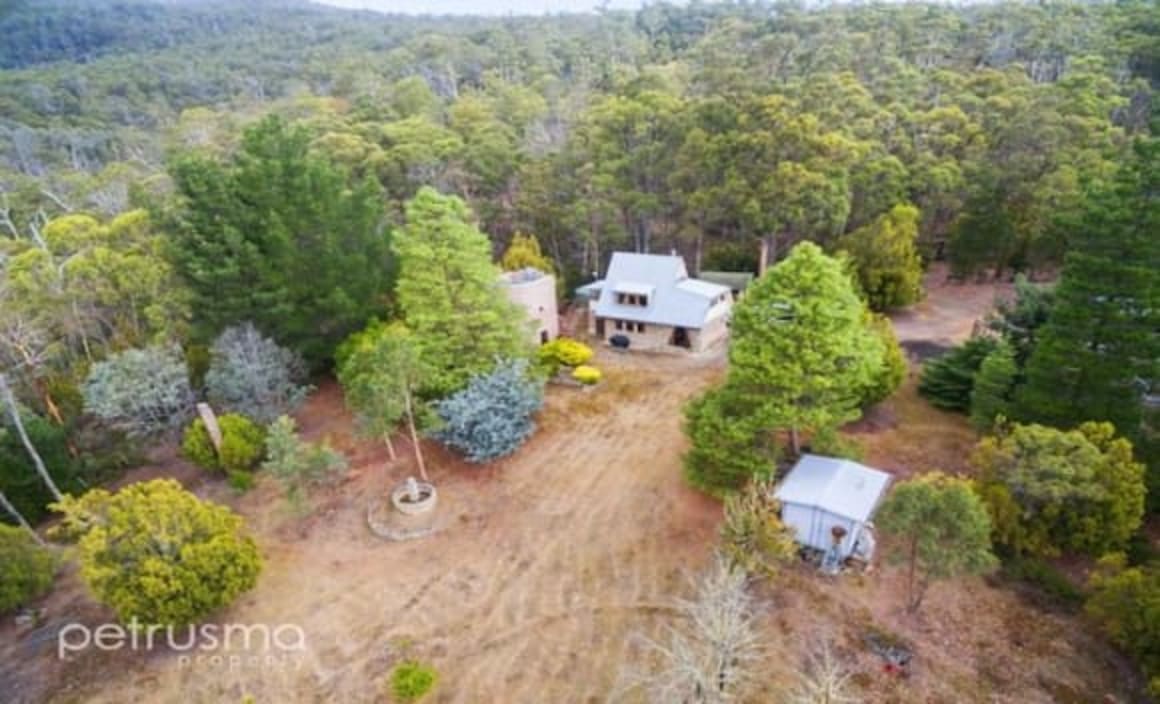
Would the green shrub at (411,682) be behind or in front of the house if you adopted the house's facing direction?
in front

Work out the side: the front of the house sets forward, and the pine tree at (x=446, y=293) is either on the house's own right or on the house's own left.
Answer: on the house's own right

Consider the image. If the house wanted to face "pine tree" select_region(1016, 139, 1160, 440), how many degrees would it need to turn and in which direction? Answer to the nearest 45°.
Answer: approximately 45° to its left

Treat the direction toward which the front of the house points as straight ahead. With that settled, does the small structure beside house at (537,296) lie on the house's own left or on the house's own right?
on the house's own right

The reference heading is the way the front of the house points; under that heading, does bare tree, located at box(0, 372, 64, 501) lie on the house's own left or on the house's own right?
on the house's own right

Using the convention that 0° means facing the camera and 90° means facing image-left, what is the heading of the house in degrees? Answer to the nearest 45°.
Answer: approximately 0°

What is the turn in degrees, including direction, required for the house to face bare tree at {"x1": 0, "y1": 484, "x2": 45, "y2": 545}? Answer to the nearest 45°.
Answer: approximately 45° to its right

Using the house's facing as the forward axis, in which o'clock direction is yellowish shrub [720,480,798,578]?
The yellowish shrub is roughly at 12 o'clock from the house.

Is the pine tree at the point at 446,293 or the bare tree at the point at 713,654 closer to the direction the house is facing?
the bare tree

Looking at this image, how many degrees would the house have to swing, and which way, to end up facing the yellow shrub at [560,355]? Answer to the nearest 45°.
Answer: approximately 45° to its right

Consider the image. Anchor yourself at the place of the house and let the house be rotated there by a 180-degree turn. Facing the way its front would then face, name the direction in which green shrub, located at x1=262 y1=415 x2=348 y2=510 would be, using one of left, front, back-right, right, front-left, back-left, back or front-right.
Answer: back-left

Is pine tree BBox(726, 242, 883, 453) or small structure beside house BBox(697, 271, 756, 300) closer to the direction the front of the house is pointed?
the pine tree
